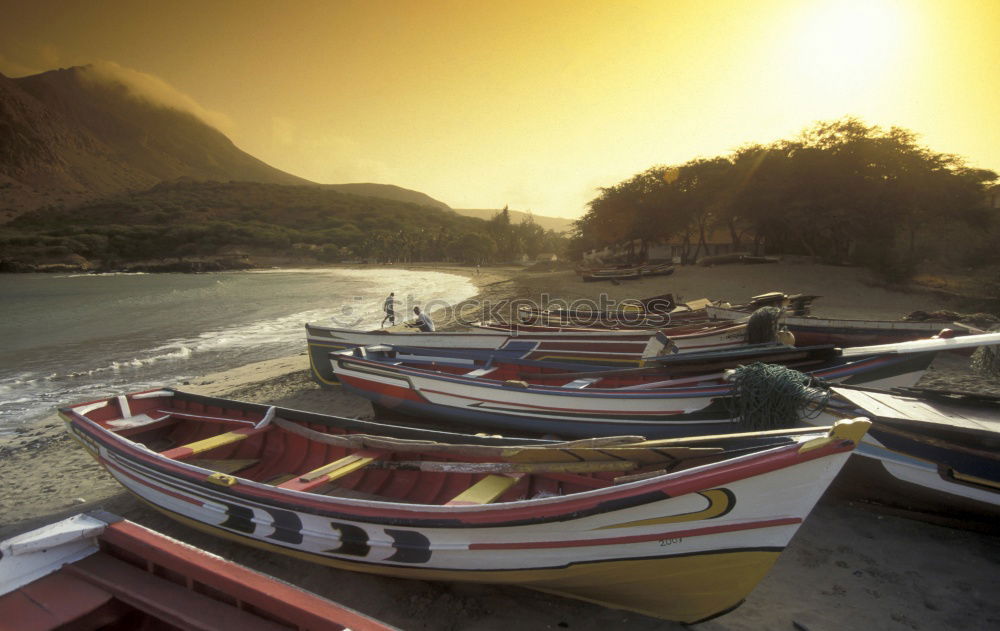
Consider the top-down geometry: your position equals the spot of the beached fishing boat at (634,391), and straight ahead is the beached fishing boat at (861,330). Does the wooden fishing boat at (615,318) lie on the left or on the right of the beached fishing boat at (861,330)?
left

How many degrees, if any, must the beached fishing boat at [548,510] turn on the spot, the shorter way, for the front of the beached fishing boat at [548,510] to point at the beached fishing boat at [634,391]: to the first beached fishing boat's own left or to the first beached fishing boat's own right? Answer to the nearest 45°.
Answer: approximately 90° to the first beached fishing boat's own left

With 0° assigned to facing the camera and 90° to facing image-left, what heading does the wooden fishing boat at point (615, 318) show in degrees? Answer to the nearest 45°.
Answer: approximately 270°

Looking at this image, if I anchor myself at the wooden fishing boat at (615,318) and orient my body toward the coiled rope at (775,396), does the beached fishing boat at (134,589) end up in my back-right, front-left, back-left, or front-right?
front-right

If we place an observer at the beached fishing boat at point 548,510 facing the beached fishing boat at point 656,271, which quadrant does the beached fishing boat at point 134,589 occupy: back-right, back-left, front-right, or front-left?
back-left

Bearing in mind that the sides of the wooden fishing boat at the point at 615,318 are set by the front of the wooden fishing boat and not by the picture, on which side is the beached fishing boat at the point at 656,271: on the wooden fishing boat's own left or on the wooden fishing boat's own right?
on the wooden fishing boat's own left
